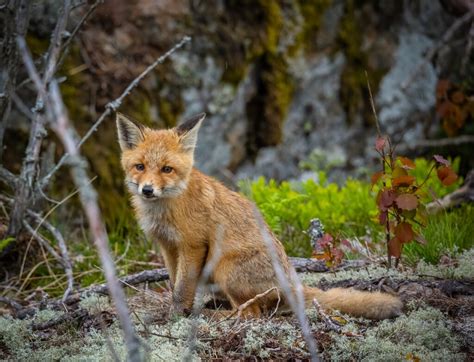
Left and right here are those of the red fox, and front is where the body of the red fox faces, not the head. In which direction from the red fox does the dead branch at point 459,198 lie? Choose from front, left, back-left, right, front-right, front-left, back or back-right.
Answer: back

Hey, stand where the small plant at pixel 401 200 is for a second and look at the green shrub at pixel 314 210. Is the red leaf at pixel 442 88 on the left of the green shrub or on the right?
right

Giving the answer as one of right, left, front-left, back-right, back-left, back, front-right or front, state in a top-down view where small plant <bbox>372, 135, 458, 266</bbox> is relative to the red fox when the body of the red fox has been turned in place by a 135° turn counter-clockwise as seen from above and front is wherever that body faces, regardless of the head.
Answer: front

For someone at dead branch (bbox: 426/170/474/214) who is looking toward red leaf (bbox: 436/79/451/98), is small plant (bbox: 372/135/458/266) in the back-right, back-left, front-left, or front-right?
back-left

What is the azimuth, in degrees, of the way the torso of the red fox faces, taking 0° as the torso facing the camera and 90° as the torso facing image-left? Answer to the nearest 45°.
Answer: approximately 45°

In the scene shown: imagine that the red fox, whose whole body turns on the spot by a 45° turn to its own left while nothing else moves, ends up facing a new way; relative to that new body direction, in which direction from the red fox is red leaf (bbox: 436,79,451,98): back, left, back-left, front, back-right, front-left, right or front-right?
back-left

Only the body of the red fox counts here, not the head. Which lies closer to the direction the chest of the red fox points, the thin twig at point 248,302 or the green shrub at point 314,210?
the thin twig
